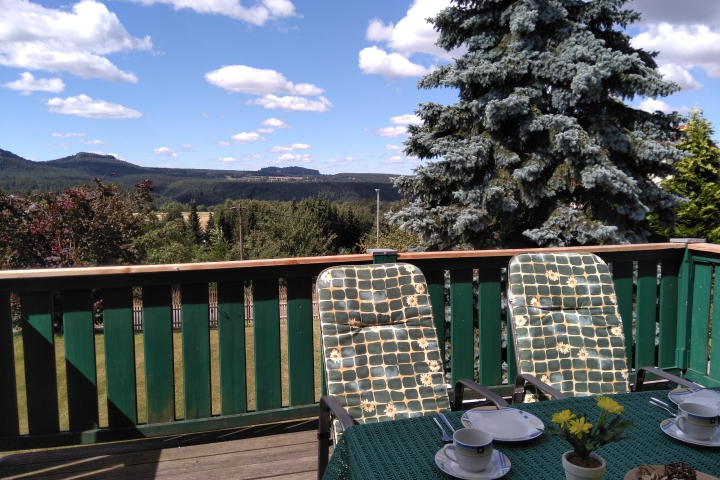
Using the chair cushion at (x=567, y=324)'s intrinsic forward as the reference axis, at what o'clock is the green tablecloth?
The green tablecloth is roughly at 12 o'clock from the chair cushion.

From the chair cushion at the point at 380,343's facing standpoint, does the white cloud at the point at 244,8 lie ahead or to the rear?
to the rear

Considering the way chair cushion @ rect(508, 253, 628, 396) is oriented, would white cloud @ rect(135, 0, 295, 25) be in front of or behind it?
behind

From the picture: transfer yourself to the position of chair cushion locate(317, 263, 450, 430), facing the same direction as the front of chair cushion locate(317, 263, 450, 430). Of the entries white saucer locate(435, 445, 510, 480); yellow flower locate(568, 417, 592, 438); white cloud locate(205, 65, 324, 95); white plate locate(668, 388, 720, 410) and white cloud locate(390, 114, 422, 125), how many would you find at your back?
2

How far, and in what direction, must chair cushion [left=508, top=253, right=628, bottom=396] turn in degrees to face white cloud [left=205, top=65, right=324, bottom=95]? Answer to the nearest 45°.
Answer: approximately 135° to its right

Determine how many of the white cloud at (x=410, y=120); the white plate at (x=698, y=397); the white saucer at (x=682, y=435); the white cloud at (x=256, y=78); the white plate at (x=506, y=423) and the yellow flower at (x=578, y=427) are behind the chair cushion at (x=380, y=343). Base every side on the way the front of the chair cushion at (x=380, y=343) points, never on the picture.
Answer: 2

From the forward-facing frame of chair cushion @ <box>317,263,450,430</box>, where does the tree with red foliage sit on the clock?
The tree with red foliage is roughly at 5 o'clock from the chair cushion.

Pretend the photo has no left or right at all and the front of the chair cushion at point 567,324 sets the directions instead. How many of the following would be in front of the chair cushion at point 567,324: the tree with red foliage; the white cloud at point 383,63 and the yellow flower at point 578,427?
1

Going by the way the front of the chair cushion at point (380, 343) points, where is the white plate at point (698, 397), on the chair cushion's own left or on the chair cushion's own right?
on the chair cushion's own left

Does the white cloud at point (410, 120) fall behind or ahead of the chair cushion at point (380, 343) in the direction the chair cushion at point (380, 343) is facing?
behind

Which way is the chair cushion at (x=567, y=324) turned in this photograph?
toward the camera

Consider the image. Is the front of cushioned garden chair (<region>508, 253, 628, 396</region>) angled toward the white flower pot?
yes

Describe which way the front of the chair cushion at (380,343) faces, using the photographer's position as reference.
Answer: facing the viewer

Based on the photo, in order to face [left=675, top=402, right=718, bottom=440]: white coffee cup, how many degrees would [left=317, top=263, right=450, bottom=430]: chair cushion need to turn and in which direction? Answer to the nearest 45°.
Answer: approximately 45° to its left

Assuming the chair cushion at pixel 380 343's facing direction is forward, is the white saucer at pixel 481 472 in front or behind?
in front

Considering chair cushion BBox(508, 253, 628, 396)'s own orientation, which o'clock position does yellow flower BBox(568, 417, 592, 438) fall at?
The yellow flower is roughly at 12 o'clock from the chair cushion.
